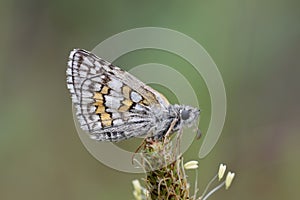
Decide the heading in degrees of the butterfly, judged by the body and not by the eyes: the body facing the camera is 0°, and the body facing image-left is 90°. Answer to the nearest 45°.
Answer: approximately 270°
